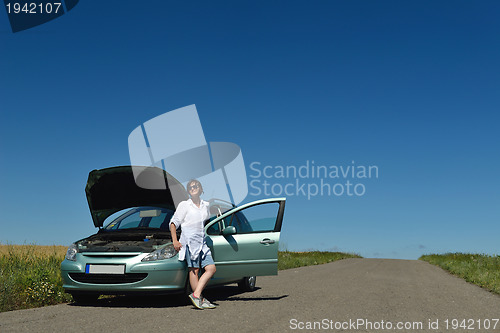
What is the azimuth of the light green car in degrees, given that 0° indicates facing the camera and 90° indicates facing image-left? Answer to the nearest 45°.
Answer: approximately 45°
